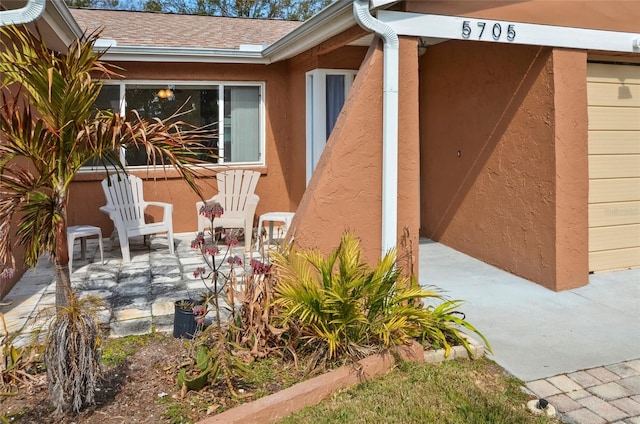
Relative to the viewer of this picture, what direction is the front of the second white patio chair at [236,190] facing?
facing the viewer and to the left of the viewer

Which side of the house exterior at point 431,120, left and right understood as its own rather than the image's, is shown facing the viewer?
front

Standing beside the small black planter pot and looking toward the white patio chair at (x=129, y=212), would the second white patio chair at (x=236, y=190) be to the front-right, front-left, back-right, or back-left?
front-right

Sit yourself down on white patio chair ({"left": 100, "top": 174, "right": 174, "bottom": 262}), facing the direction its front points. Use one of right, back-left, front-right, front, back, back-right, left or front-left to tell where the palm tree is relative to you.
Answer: front-right

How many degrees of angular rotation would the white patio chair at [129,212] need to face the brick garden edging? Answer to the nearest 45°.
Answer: approximately 45° to its right

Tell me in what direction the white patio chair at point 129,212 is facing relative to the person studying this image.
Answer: facing the viewer and to the right of the viewer

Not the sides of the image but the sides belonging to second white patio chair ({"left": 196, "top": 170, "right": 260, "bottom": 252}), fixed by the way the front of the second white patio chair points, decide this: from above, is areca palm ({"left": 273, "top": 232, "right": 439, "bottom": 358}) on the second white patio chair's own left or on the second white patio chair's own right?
on the second white patio chair's own left

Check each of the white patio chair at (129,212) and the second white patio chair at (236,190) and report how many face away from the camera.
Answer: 0

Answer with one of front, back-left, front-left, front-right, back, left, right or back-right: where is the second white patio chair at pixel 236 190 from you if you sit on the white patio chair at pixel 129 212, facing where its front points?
front-left
